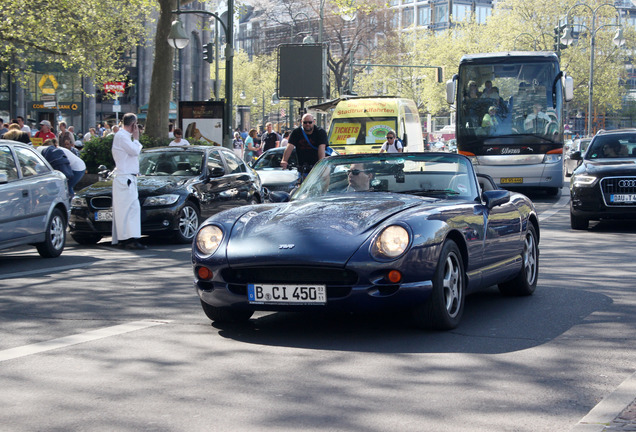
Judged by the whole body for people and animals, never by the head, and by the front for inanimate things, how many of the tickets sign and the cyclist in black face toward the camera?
2

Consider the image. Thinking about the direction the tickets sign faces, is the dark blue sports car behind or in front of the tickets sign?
in front

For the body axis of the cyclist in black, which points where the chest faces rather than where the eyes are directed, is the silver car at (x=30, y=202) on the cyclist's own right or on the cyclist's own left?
on the cyclist's own right

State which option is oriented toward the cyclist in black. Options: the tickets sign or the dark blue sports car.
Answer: the tickets sign

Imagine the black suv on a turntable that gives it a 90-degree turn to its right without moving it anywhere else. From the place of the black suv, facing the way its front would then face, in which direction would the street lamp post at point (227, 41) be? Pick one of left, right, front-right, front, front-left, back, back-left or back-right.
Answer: front-right

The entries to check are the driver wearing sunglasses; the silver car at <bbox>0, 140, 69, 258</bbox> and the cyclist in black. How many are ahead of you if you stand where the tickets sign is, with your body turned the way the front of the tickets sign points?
3

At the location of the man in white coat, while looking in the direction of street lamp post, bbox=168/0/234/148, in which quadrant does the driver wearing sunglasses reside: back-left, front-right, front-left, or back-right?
back-right

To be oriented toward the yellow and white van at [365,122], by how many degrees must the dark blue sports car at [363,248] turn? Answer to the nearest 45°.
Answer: approximately 135° to its right
